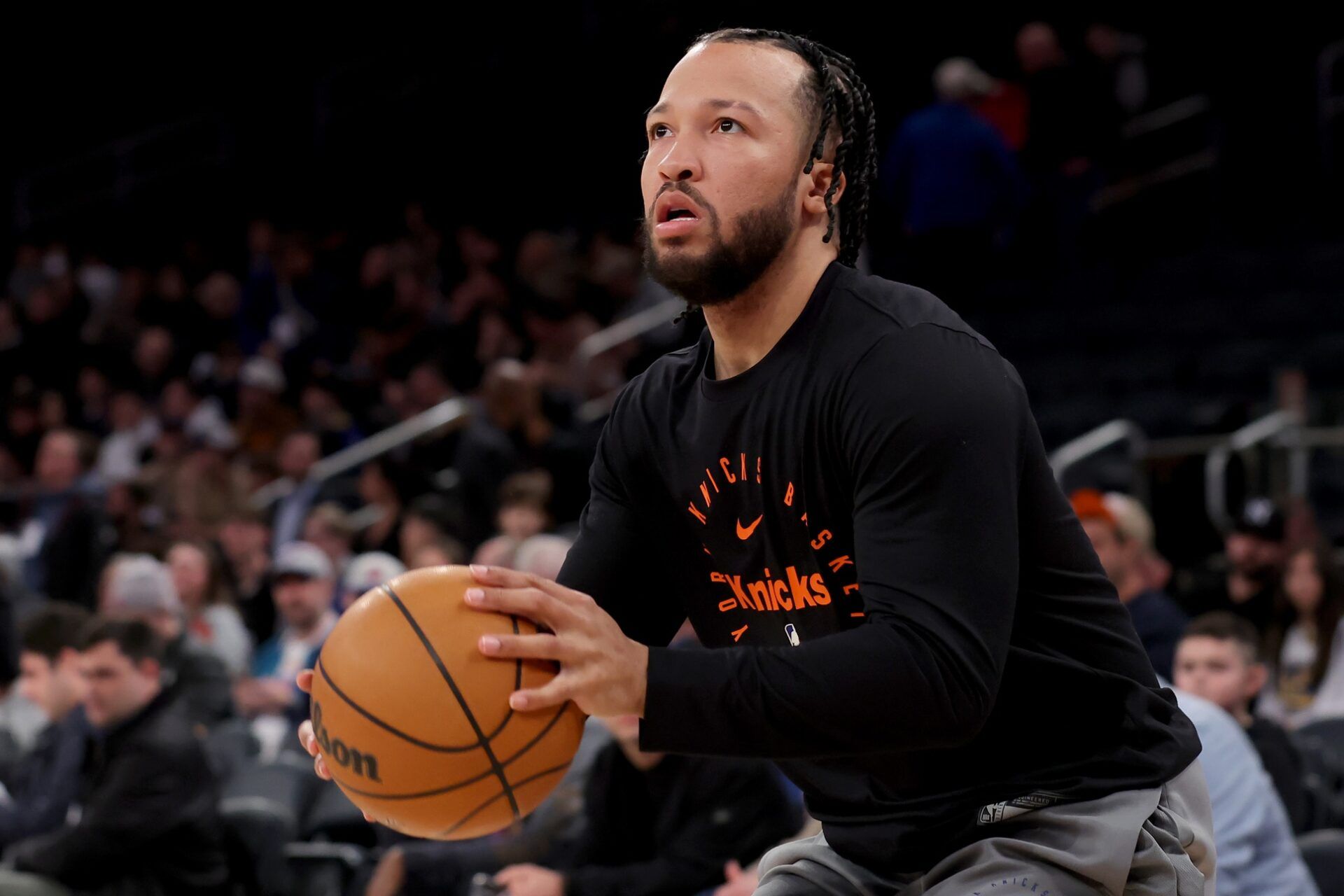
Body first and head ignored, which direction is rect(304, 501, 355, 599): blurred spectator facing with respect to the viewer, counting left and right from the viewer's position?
facing the viewer and to the left of the viewer

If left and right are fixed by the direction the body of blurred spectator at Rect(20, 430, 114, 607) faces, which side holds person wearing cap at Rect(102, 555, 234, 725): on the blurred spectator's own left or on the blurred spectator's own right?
on the blurred spectator's own left

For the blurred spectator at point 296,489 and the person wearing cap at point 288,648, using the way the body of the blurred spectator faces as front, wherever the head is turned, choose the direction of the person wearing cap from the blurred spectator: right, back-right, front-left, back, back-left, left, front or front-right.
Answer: front-left

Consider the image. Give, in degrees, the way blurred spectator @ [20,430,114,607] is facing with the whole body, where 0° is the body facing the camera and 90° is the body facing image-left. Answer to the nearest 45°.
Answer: approximately 45°

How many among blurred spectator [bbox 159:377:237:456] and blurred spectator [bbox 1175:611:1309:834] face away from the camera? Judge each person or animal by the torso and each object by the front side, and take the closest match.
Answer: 0

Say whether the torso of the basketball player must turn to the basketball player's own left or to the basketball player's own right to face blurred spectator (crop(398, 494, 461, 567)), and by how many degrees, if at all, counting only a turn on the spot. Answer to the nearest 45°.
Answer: approximately 135° to the basketball player's own right

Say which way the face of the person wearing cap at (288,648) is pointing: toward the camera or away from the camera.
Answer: toward the camera

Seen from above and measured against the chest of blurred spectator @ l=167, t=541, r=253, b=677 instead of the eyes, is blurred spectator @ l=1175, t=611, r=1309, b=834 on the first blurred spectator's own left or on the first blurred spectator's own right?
on the first blurred spectator's own left

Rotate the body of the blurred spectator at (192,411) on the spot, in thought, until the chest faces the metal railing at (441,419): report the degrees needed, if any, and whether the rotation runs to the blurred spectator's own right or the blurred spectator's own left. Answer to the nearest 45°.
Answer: approximately 90° to the blurred spectator's own left

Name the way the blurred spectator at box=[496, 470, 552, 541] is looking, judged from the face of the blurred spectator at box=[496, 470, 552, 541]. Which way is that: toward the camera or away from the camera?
toward the camera

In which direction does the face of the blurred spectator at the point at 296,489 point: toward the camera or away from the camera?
toward the camera

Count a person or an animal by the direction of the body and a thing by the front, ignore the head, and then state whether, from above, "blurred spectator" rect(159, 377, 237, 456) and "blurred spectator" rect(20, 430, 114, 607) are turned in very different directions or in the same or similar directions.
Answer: same or similar directions

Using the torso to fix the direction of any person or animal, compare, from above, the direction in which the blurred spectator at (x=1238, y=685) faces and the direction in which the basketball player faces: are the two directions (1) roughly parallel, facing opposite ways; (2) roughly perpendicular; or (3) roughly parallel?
roughly parallel
